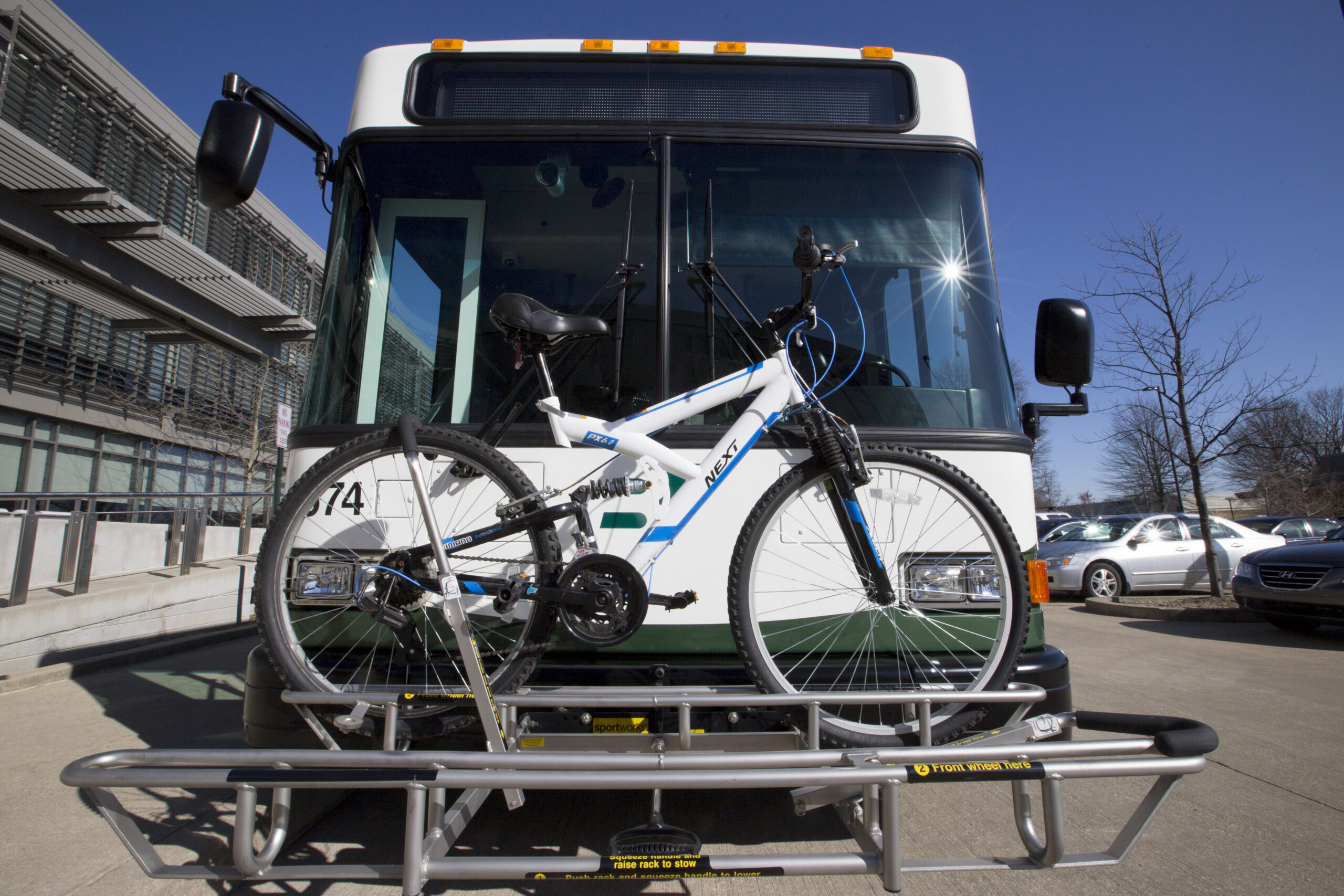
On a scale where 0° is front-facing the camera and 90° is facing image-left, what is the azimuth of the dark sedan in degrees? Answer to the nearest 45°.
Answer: approximately 45°

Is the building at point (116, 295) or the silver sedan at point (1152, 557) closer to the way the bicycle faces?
the silver sedan

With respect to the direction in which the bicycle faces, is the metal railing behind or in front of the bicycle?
behind

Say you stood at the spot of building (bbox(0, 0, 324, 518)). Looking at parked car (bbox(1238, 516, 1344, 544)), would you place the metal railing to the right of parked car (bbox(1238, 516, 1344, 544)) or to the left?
right

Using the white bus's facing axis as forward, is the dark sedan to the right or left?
on its left

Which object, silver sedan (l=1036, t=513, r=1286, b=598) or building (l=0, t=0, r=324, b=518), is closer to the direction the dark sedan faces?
the building

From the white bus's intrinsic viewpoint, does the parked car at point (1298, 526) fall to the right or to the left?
on its left

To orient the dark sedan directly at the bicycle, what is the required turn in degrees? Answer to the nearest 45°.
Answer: approximately 45° to its left

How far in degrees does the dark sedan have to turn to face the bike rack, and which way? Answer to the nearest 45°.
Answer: approximately 45° to its left

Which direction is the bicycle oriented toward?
to the viewer's right

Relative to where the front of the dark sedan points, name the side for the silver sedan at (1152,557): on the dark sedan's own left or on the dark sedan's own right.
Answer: on the dark sedan's own right

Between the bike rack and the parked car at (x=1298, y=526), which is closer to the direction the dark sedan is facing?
the bike rack

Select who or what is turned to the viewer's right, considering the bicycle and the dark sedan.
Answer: the bicycle

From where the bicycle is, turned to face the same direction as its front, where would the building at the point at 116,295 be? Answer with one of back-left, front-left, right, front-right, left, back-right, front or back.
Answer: back-left
